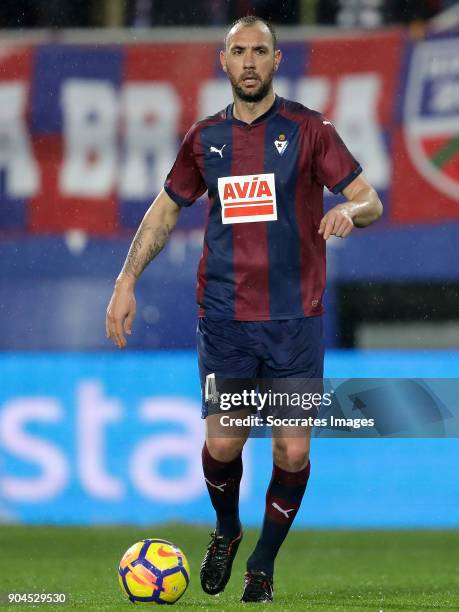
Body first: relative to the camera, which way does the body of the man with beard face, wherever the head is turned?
toward the camera

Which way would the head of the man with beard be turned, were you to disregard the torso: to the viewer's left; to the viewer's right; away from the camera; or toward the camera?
toward the camera
